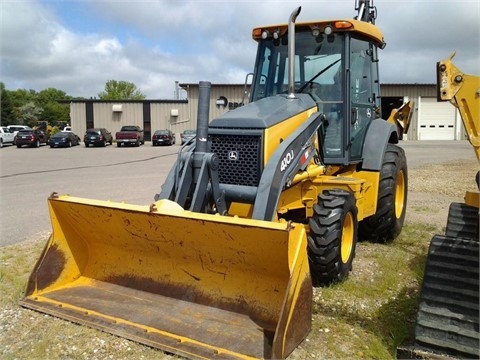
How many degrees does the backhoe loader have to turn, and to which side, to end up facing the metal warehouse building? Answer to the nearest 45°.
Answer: approximately 135° to its right

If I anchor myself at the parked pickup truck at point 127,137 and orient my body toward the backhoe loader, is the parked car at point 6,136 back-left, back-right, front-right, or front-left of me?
back-right

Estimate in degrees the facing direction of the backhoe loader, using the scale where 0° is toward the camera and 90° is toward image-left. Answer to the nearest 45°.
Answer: approximately 45°

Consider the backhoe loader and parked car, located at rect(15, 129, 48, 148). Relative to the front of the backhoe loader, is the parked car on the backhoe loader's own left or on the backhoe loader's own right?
on the backhoe loader's own right

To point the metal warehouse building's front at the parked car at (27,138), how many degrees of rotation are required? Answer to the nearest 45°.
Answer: approximately 45° to its right

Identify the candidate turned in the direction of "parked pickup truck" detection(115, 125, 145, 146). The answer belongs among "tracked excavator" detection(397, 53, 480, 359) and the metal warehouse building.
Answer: the metal warehouse building

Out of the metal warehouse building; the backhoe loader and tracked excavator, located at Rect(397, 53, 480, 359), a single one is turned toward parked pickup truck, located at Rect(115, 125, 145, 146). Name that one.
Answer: the metal warehouse building

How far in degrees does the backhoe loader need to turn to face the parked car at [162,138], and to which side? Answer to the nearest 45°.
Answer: approximately 135° to its right

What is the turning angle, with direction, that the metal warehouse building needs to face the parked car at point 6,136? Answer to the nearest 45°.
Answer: approximately 45° to its right
